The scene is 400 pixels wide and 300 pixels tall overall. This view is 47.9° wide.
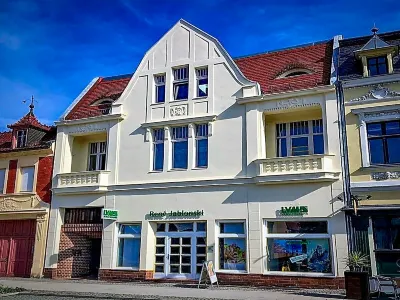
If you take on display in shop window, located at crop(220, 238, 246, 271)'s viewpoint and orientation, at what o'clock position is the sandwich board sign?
The sandwich board sign is roughly at 1 o'clock from the display in shop window.

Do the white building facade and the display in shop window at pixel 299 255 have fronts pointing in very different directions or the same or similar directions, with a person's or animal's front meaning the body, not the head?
same or similar directions

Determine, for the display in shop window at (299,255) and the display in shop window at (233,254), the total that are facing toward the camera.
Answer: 2

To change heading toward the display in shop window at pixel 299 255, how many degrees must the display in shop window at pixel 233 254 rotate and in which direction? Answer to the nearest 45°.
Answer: approximately 90° to its left

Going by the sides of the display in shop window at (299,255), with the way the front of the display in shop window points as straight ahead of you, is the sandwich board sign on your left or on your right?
on your right

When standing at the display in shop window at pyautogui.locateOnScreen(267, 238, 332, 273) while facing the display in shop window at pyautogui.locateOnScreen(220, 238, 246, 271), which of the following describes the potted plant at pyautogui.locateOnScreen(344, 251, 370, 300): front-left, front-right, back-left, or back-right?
back-left

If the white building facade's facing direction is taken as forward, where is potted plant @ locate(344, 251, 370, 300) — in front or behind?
in front

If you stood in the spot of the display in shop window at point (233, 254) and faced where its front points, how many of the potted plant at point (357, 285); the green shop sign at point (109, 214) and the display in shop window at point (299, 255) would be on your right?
1

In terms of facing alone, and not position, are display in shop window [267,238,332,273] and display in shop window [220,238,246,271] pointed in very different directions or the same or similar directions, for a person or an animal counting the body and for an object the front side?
same or similar directions

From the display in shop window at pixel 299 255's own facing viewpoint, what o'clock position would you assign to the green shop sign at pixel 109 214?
The green shop sign is roughly at 3 o'clock from the display in shop window.

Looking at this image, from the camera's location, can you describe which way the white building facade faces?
facing the viewer

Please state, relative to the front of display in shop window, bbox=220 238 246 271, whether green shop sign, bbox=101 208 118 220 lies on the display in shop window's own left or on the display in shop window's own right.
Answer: on the display in shop window's own right

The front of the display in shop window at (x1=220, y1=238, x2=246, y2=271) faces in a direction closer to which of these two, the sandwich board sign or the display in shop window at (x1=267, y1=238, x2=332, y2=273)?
the sandwich board sign

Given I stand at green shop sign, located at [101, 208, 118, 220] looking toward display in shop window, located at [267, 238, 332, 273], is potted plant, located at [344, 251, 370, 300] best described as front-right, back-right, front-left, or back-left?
front-right

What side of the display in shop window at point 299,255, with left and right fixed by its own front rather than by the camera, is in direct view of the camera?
front

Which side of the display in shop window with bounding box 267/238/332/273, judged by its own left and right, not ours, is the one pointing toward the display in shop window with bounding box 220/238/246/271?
right
